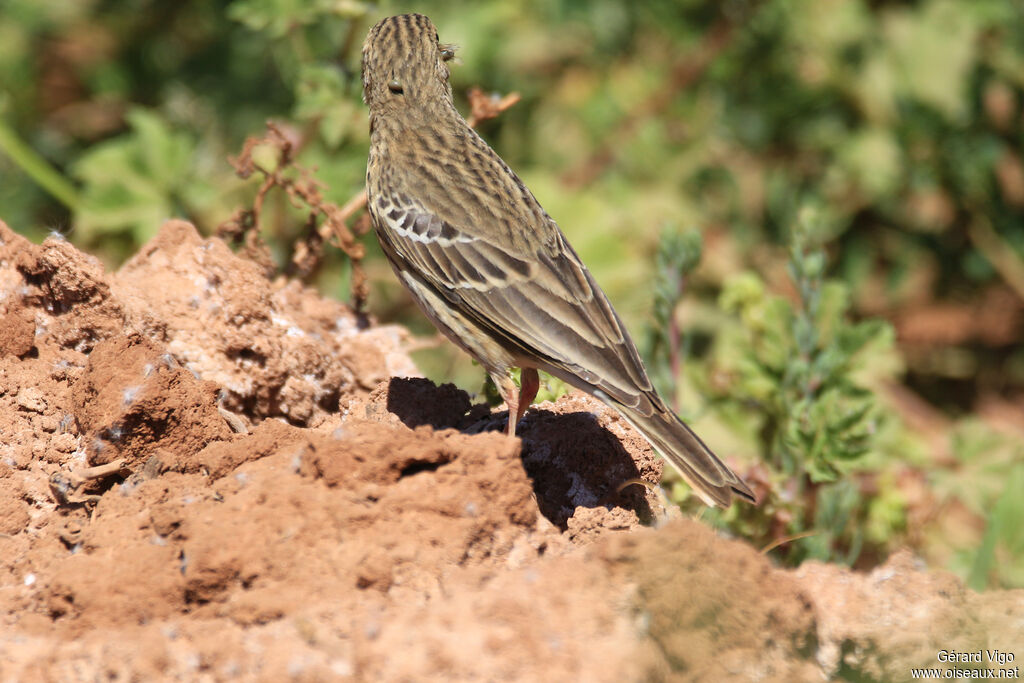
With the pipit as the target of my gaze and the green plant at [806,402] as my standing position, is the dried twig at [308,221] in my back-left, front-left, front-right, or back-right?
front-right

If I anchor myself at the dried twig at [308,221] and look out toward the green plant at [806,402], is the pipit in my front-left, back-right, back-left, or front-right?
front-right

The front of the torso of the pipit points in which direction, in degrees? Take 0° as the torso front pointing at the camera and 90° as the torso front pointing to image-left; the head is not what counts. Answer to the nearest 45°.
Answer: approximately 135°

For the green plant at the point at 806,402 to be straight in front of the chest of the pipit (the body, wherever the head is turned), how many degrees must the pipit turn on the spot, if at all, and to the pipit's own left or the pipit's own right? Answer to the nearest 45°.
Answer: approximately 90° to the pipit's own right

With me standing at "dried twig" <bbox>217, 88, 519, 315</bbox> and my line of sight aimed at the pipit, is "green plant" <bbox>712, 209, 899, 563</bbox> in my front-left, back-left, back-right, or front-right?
front-left

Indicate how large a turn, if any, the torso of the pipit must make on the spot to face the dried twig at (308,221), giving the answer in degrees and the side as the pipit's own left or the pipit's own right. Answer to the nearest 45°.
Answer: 0° — it already faces it

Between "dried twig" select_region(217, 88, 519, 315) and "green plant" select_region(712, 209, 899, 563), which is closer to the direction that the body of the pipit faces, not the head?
the dried twig

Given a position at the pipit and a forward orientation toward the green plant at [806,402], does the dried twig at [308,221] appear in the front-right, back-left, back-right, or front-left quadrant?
back-left

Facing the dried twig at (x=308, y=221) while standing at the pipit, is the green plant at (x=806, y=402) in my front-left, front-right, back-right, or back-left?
back-right
